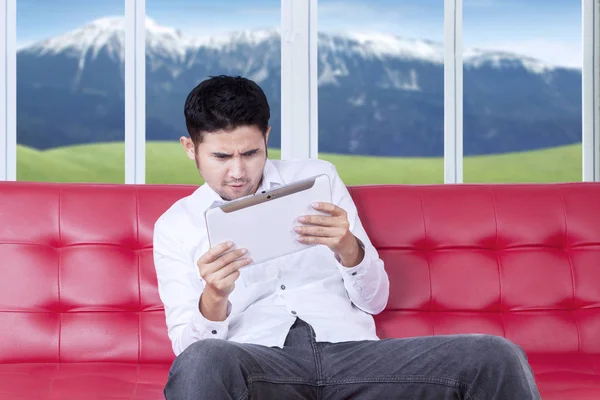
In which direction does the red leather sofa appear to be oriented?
toward the camera

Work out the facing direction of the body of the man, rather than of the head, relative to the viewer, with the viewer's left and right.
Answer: facing the viewer

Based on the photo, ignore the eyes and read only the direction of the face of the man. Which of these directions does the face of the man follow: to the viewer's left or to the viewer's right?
to the viewer's right
